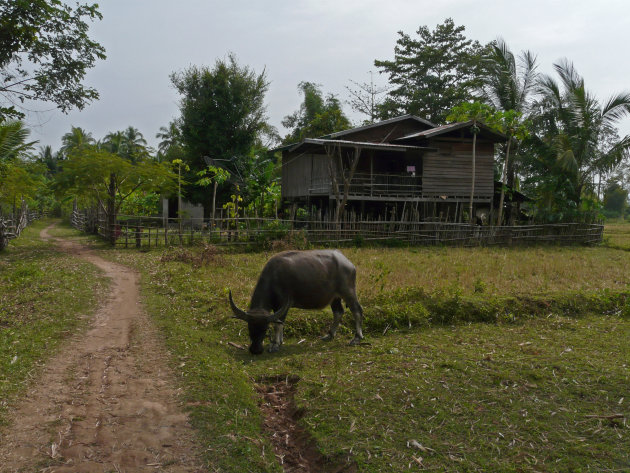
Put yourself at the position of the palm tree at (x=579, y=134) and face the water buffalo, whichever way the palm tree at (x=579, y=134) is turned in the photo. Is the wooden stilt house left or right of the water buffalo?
right

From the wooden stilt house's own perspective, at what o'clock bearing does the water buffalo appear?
The water buffalo is roughly at 12 o'clock from the wooden stilt house.

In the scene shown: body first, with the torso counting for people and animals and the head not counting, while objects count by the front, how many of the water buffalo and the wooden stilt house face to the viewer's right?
0

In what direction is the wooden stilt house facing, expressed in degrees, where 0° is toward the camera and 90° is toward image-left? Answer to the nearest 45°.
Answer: approximately 0°

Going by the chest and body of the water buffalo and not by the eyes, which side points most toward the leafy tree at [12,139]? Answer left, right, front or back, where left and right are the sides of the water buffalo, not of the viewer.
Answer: right

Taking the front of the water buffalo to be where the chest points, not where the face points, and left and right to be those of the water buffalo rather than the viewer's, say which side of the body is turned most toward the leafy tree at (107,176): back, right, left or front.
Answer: right

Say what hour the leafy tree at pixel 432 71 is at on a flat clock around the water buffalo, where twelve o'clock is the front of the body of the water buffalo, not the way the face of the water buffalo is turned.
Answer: The leafy tree is roughly at 5 o'clock from the water buffalo.

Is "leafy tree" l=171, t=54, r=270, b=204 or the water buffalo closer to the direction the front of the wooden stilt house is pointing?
the water buffalo

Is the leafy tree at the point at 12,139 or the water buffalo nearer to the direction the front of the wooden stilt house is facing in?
the water buffalo

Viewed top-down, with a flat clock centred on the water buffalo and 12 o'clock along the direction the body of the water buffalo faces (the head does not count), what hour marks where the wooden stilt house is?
The wooden stilt house is roughly at 5 o'clock from the water buffalo.

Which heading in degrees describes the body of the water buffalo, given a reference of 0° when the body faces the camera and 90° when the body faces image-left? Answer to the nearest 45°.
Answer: approximately 45°
